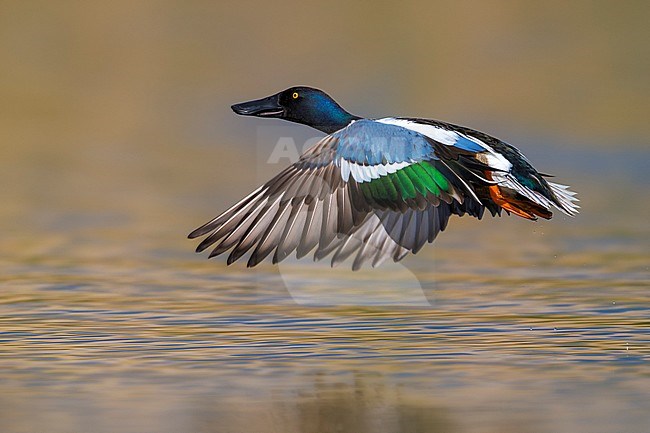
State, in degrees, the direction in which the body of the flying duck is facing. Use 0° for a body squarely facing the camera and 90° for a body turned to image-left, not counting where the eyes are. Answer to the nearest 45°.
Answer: approximately 90°
